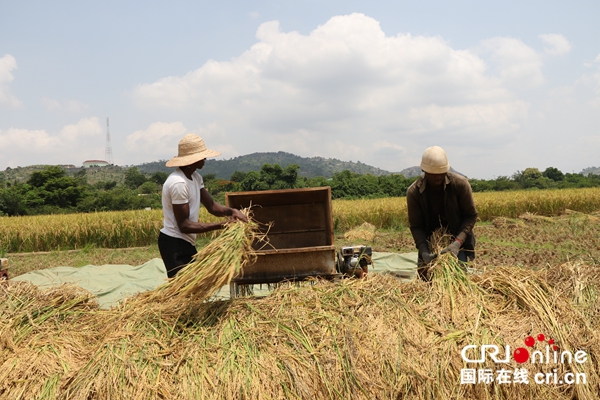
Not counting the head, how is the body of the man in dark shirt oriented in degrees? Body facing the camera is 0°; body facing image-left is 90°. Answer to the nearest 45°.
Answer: approximately 0°

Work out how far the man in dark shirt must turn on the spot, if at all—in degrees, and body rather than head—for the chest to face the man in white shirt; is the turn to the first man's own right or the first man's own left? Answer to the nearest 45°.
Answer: approximately 45° to the first man's own right

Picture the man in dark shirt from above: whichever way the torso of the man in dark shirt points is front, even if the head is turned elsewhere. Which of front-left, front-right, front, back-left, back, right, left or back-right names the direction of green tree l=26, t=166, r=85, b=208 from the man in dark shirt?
back-right

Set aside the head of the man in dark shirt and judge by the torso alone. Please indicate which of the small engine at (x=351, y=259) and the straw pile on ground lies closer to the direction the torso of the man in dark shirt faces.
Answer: the straw pile on ground

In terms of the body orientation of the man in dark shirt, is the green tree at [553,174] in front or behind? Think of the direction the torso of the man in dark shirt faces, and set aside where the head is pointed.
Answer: behind

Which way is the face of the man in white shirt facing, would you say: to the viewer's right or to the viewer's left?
to the viewer's right
